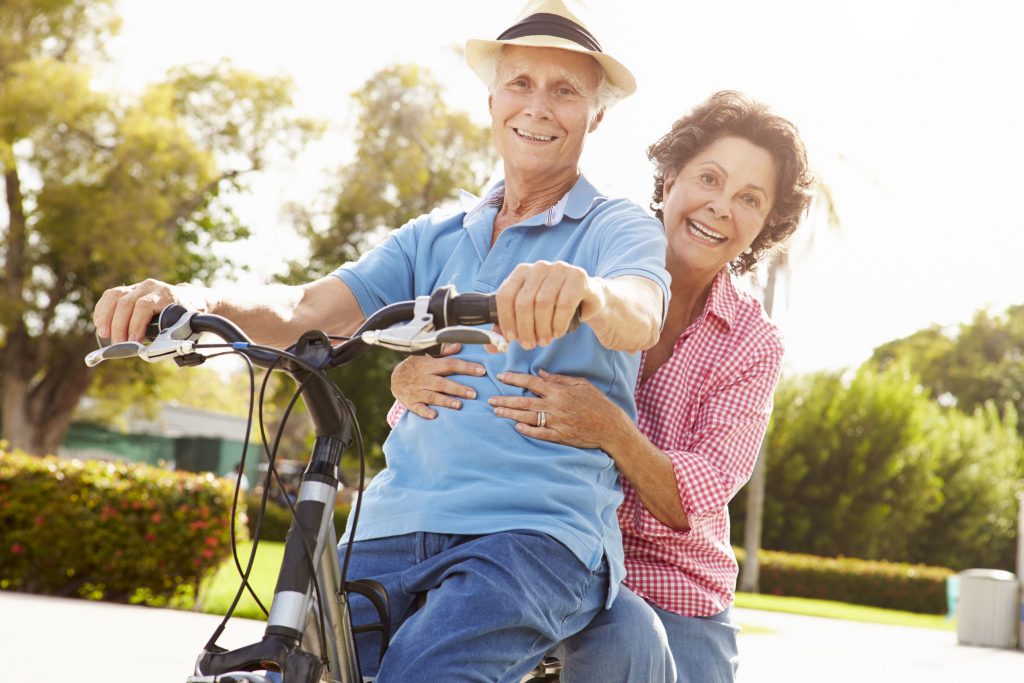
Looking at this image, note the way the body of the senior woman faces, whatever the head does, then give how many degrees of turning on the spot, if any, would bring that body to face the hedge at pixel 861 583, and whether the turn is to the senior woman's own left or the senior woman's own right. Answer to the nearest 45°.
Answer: approximately 135° to the senior woman's own right

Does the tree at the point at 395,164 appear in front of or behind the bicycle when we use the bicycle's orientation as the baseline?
behind

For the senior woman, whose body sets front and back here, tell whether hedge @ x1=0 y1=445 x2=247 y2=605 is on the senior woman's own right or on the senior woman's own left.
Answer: on the senior woman's own right

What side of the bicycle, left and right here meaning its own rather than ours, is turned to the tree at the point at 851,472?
back

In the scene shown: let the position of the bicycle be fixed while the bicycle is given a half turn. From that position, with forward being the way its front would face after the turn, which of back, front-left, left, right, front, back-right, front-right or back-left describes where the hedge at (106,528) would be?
front-left

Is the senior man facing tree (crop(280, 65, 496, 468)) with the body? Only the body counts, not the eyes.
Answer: no

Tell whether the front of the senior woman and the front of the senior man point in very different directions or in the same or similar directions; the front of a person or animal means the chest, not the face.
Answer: same or similar directions

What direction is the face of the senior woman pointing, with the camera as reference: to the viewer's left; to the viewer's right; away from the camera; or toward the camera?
toward the camera

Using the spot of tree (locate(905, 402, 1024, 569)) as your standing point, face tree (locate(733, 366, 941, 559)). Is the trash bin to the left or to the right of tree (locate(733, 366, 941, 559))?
left

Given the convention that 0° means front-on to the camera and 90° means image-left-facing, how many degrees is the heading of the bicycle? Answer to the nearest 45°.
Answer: approximately 45°

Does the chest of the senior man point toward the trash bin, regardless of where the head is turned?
no

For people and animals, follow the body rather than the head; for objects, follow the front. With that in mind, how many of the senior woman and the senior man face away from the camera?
0

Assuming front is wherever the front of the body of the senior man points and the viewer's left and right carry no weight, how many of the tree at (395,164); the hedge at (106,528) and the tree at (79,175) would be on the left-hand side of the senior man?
0

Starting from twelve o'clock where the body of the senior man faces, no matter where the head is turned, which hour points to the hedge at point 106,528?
The hedge is roughly at 4 o'clock from the senior man.

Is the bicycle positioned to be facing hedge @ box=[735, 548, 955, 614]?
no

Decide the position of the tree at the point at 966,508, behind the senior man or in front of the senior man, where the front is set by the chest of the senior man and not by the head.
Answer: behind

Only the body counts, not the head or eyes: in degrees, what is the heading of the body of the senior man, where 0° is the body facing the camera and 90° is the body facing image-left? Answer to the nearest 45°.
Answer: approximately 45°
